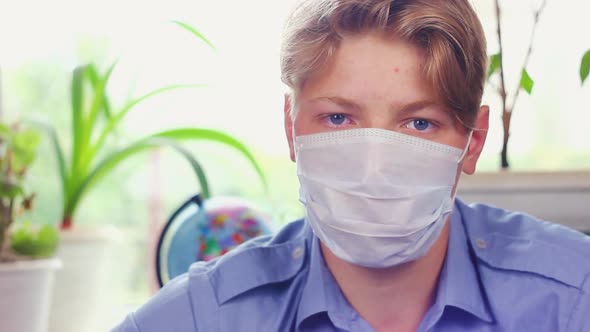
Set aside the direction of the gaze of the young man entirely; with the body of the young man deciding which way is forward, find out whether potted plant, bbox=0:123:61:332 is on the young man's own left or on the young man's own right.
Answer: on the young man's own right

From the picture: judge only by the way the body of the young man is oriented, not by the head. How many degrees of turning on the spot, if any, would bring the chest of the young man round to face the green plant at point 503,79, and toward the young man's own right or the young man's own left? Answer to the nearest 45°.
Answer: approximately 135° to the young man's own left

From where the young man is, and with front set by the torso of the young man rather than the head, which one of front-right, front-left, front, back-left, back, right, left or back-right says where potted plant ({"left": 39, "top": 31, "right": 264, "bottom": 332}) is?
back-right

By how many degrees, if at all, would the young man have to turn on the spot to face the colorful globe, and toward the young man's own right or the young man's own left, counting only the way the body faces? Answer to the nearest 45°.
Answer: approximately 135° to the young man's own right

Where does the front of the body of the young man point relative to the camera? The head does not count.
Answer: toward the camera
